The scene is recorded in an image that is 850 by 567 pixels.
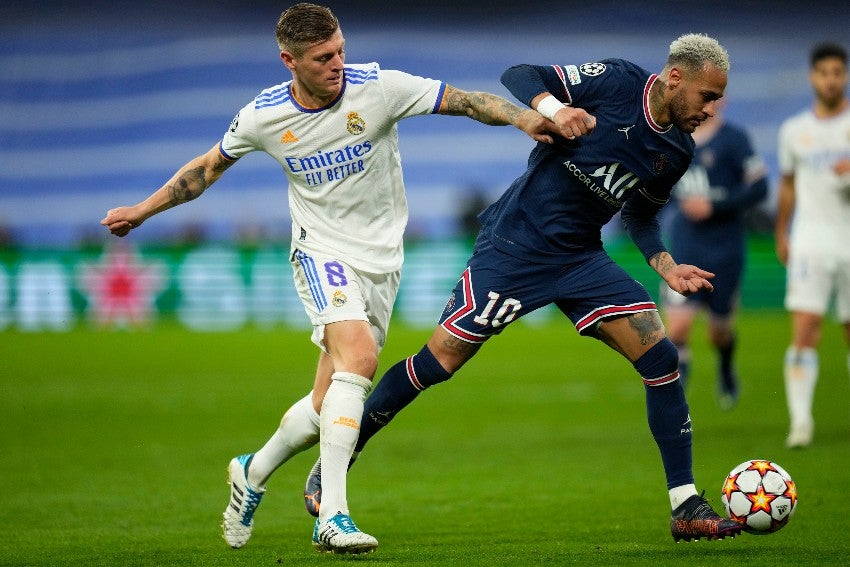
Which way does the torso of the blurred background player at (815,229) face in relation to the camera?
toward the camera

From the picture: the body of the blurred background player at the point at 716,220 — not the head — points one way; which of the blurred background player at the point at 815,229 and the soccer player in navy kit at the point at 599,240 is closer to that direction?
the soccer player in navy kit

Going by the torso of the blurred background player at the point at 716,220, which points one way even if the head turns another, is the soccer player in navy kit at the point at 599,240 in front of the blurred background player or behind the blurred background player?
in front

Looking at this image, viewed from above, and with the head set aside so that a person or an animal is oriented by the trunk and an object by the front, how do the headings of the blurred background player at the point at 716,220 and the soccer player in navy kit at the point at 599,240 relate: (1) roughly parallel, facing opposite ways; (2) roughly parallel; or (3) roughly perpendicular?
roughly perpendicular

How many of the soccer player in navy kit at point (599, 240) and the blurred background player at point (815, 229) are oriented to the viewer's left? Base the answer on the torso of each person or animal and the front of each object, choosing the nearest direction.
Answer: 0

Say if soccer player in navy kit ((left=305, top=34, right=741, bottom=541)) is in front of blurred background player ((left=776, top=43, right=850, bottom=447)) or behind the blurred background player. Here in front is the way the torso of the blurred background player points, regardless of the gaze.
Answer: in front

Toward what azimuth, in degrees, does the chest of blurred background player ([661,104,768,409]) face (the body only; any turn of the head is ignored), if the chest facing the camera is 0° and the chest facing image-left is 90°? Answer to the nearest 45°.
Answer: approximately 45°

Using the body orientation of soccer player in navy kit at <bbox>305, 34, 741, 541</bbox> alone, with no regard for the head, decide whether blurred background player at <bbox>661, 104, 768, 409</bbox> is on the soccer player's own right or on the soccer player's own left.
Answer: on the soccer player's own left

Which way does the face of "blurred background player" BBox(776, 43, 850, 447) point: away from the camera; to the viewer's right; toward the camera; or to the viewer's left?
toward the camera

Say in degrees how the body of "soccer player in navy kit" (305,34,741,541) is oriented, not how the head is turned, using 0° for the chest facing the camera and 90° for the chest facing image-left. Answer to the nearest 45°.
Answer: approximately 315°

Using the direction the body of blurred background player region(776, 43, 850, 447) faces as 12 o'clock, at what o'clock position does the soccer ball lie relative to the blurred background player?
The soccer ball is roughly at 12 o'clock from the blurred background player.

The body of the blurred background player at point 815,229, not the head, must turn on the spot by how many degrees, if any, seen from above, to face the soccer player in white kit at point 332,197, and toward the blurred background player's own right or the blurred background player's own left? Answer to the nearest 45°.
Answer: approximately 45° to the blurred background player's own right

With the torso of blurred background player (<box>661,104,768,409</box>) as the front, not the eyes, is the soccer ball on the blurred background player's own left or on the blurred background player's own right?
on the blurred background player's own left

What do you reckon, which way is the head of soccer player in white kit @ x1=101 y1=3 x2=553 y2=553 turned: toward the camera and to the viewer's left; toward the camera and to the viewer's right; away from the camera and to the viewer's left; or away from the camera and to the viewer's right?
toward the camera and to the viewer's right
